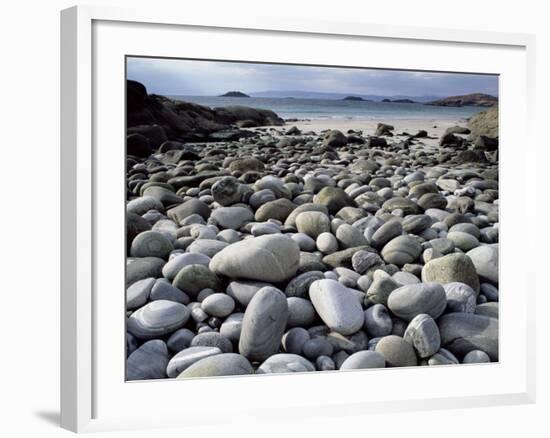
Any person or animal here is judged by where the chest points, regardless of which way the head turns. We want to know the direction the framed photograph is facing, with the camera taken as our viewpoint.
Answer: facing the viewer and to the right of the viewer
